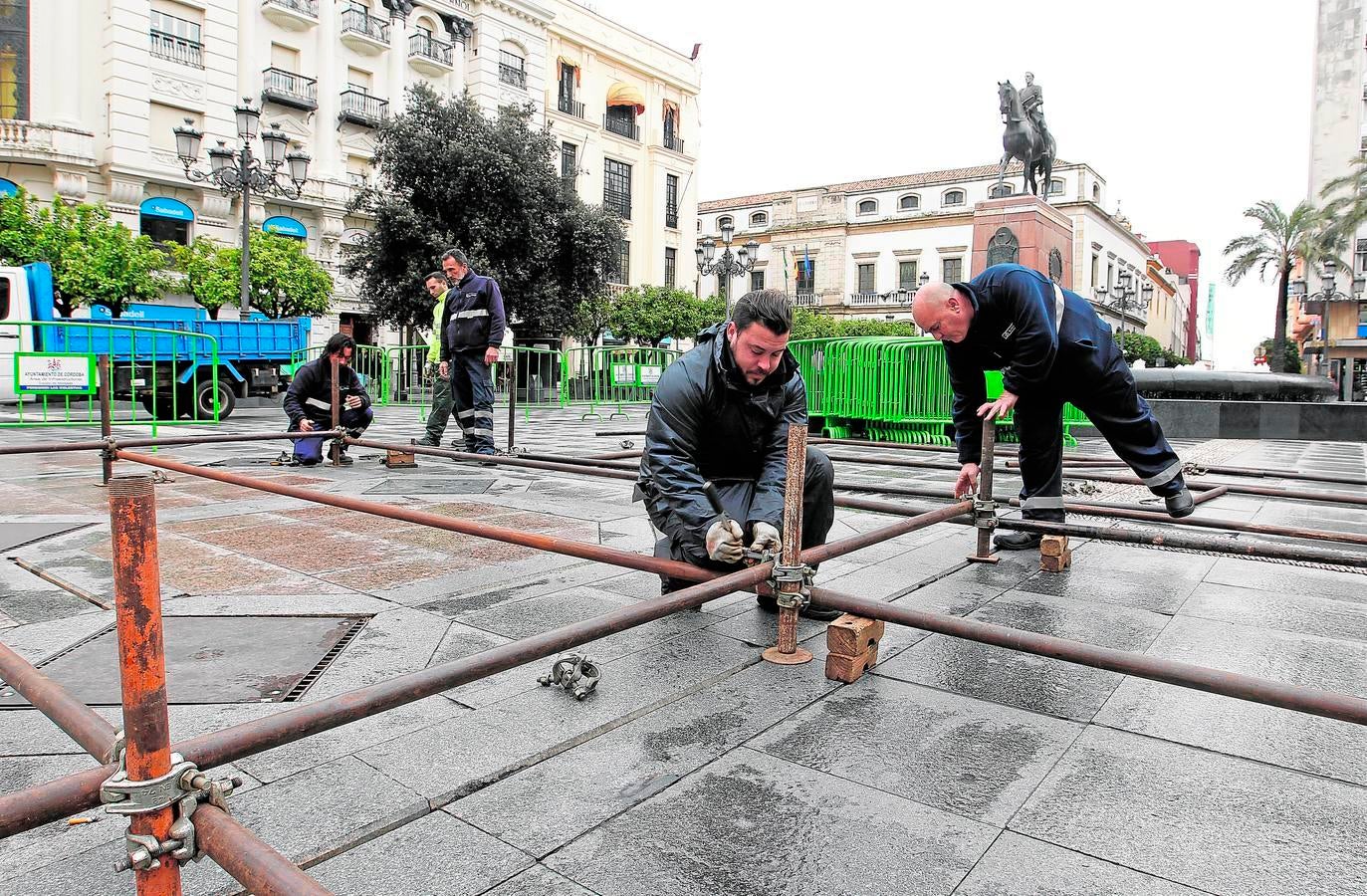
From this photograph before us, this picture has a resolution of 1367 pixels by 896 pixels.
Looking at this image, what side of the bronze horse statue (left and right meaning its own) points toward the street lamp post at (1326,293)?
back

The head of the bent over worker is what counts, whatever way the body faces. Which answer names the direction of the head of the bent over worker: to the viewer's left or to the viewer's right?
to the viewer's left

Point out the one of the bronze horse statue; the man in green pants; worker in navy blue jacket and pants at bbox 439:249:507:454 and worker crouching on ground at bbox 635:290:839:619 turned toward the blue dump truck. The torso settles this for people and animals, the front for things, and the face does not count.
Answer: the bronze horse statue

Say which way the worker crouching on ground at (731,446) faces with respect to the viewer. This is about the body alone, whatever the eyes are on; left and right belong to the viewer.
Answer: facing the viewer and to the right of the viewer

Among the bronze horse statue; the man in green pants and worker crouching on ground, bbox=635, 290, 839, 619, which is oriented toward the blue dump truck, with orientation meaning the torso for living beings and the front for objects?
the bronze horse statue

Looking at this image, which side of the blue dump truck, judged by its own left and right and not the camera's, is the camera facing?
left

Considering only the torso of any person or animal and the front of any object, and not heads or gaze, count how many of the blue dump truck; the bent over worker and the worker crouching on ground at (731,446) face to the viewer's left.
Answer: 2

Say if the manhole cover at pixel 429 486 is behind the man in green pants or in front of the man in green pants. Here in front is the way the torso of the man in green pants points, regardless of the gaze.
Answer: in front

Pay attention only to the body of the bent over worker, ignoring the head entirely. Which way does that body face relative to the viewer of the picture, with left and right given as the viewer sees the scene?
facing to the left of the viewer

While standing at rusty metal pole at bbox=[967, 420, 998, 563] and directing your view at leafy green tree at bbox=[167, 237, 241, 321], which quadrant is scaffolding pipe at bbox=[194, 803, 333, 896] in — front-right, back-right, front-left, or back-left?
back-left

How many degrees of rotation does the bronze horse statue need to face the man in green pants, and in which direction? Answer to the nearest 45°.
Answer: approximately 45° to its left

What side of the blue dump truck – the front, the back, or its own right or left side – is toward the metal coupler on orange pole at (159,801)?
left

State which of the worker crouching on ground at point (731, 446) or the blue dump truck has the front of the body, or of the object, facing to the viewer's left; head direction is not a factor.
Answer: the blue dump truck
